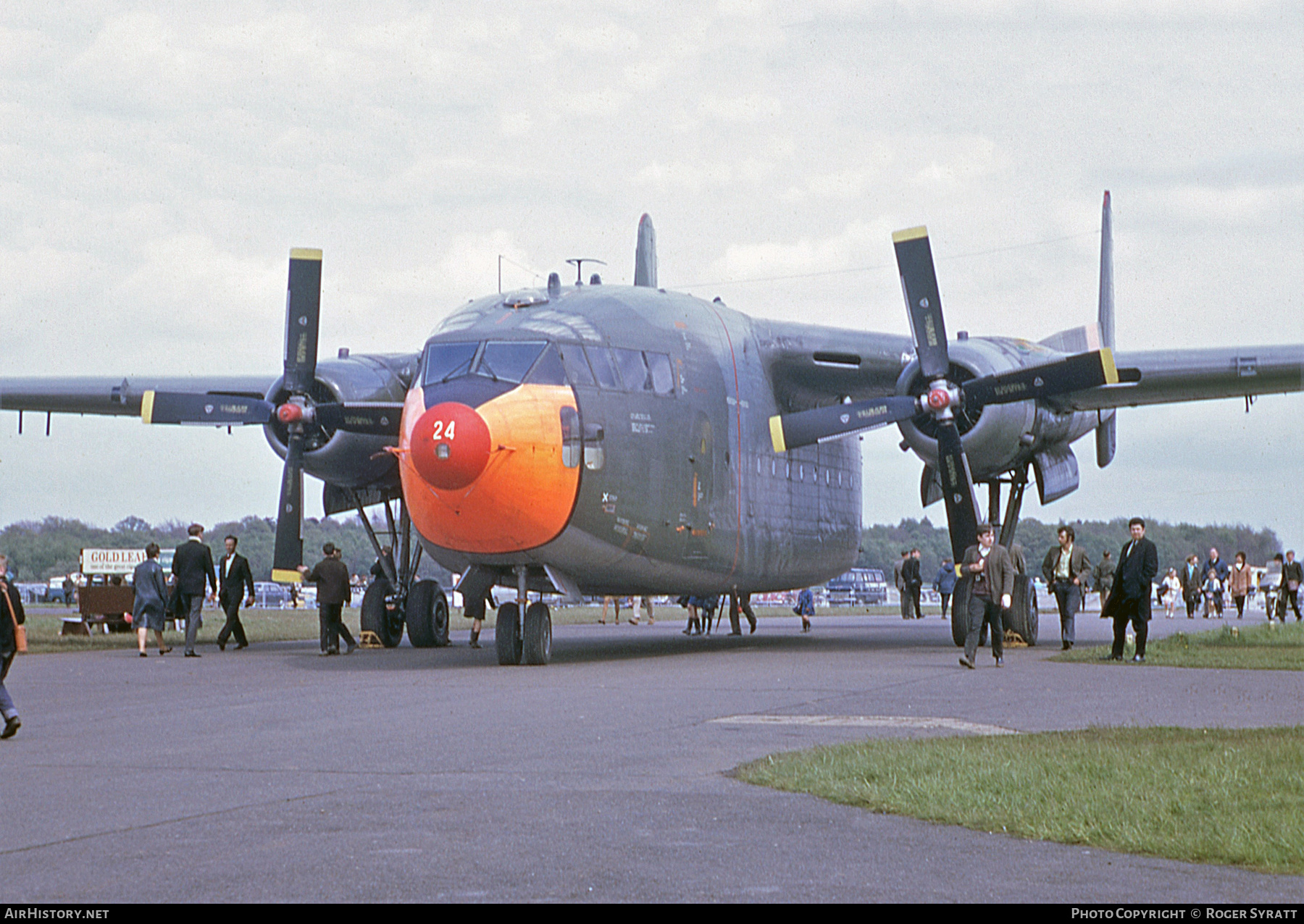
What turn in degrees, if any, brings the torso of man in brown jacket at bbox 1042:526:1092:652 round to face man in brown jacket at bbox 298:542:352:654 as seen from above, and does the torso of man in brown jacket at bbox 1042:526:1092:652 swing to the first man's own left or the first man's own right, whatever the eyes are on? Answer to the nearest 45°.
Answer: approximately 45° to the first man's own right

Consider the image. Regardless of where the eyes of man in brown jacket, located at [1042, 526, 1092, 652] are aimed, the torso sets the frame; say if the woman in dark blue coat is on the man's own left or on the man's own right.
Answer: on the man's own right

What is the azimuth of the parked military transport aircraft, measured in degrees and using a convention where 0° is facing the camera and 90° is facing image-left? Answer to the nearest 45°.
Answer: approximately 45°

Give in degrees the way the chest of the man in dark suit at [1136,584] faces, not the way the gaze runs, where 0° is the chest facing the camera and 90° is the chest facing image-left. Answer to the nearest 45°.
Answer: approximately 45°

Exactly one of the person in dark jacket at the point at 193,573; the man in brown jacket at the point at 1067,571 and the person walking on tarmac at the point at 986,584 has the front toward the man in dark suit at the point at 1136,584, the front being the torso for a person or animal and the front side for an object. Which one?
the man in brown jacket

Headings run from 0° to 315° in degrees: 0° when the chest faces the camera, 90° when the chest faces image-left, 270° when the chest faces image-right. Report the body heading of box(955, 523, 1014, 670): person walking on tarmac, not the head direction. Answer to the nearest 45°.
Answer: approximately 45°
